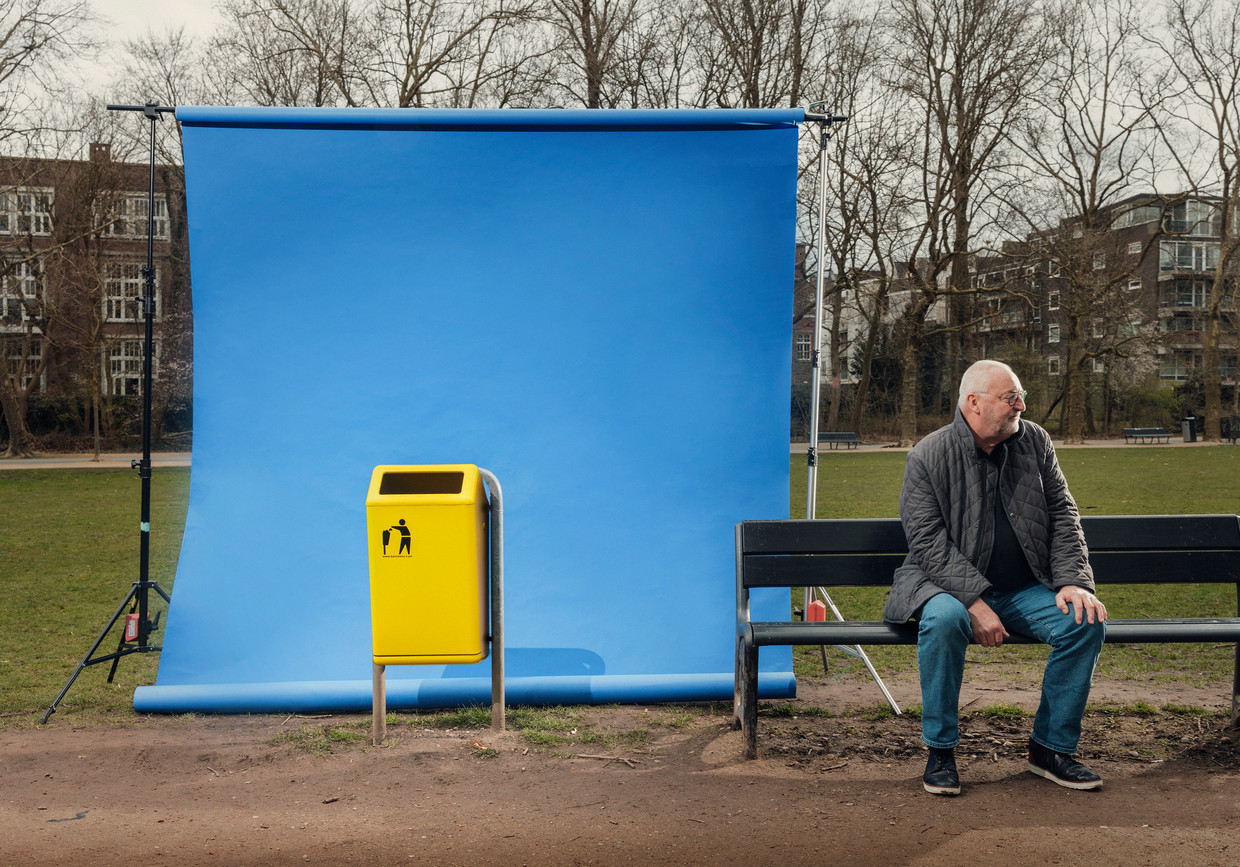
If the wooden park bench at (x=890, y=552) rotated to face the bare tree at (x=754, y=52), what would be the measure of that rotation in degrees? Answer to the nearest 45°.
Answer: approximately 180°

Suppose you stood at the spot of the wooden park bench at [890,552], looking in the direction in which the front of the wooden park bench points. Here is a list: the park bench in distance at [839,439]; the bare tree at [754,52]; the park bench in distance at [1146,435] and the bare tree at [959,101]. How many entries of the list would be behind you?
4

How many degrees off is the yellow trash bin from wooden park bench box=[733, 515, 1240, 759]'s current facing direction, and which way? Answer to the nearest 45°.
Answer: approximately 45° to its right

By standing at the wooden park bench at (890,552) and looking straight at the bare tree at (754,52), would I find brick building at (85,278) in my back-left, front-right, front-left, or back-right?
front-left

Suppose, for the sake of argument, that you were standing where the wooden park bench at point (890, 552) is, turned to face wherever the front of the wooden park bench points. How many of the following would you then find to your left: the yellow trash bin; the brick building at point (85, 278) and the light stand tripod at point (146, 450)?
0

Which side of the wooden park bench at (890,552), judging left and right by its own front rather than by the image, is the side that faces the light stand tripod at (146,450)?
right

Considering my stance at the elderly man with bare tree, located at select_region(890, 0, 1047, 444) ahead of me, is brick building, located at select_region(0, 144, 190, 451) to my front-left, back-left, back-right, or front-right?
front-left

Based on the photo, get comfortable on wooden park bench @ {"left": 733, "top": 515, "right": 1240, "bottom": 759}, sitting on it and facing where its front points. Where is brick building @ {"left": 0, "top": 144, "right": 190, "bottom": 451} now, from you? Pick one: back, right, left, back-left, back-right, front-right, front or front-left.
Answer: back-right

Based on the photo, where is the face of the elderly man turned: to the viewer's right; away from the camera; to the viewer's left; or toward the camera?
to the viewer's right

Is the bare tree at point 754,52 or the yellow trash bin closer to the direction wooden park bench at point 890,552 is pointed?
the yellow trash bin

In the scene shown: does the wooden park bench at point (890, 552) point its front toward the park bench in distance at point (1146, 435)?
no

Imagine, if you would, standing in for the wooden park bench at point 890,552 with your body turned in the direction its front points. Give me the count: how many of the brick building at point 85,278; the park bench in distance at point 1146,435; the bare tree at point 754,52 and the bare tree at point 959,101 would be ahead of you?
0

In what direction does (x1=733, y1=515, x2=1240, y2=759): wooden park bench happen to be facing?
toward the camera

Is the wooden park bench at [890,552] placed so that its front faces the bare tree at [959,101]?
no

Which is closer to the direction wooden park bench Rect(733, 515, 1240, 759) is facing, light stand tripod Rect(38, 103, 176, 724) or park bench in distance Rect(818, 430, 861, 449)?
the light stand tripod
